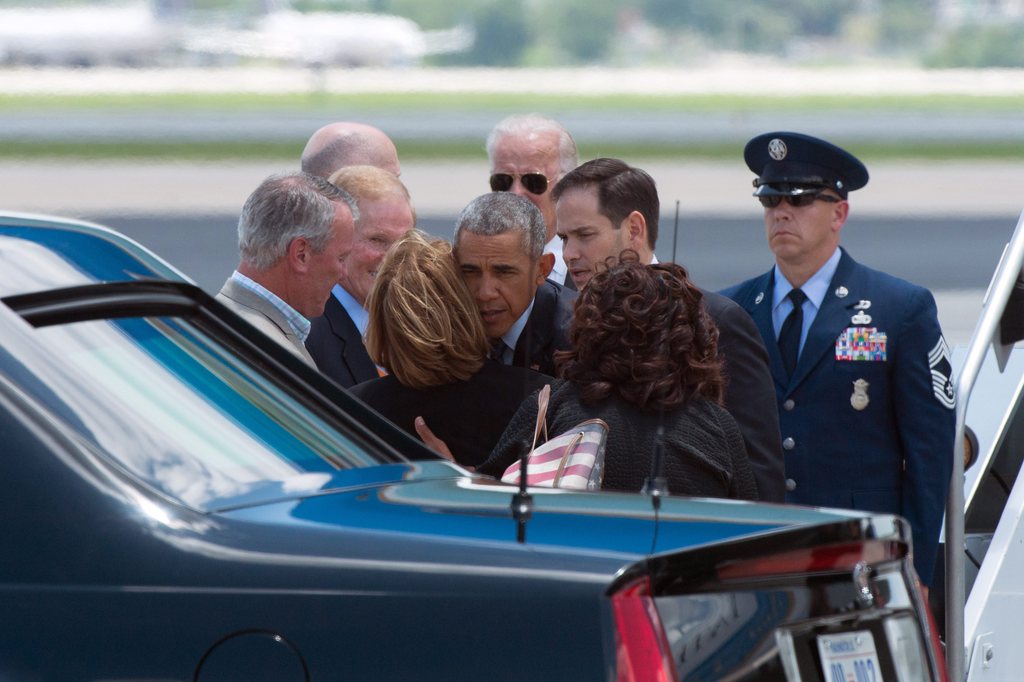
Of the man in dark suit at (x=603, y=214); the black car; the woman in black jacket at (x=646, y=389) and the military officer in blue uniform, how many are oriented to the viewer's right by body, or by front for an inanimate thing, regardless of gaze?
0

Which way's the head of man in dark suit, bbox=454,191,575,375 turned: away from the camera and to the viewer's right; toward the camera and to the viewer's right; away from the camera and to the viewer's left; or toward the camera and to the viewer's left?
toward the camera and to the viewer's left

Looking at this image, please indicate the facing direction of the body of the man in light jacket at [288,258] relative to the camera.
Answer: to the viewer's right

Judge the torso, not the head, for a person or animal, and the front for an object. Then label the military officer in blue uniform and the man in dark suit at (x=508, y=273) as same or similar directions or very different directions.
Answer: same or similar directions

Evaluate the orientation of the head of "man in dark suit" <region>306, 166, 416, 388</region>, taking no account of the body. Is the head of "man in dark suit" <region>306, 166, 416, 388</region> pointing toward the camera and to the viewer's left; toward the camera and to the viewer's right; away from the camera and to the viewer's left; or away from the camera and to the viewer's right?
toward the camera and to the viewer's right

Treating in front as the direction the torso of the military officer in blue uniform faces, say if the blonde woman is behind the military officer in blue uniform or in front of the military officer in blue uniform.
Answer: in front

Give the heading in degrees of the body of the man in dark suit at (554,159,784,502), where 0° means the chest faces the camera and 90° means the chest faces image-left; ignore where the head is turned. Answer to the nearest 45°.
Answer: approximately 45°

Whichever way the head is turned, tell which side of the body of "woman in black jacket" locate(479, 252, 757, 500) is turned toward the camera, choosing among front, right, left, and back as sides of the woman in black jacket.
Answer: back

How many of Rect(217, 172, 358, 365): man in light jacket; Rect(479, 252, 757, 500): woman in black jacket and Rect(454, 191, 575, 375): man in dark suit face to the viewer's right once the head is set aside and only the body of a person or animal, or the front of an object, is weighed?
1

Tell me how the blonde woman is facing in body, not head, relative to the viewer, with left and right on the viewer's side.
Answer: facing away from the viewer

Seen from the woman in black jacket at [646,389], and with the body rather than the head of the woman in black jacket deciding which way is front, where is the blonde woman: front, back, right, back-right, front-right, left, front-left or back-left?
front-left

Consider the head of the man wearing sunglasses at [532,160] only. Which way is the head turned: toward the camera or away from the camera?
toward the camera

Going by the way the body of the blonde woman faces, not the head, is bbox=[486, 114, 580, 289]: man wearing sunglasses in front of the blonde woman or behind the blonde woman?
in front

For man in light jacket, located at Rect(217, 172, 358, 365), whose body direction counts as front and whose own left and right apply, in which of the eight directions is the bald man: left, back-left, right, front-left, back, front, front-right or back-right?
left

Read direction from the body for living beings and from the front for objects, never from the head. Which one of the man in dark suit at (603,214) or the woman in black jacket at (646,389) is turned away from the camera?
the woman in black jacket
